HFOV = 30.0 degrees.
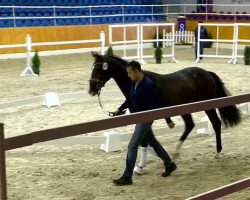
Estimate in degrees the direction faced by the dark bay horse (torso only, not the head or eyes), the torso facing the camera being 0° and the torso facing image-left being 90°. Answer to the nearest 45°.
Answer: approximately 90°

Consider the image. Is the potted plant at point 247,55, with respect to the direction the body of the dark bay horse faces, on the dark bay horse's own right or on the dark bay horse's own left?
on the dark bay horse's own right

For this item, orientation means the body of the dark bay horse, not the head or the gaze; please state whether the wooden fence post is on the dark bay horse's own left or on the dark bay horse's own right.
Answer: on the dark bay horse's own left

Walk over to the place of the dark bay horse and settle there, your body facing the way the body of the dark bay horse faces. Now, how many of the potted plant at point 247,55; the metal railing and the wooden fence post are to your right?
2

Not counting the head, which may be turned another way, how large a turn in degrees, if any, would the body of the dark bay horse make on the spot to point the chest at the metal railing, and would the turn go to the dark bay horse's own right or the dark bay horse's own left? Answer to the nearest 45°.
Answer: approximately 90° to the dark bay horse's own right

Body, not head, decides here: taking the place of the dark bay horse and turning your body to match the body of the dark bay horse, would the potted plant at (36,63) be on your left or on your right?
on your right
